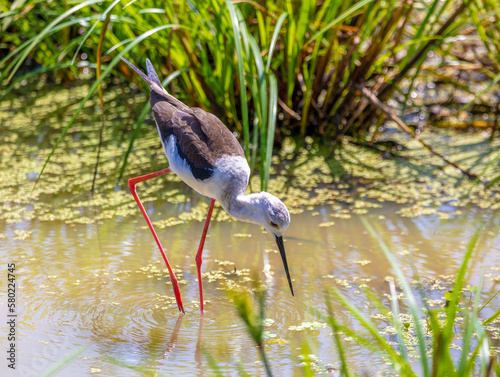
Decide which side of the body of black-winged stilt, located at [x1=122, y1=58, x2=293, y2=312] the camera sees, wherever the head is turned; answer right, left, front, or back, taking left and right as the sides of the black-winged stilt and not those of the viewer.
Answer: right
